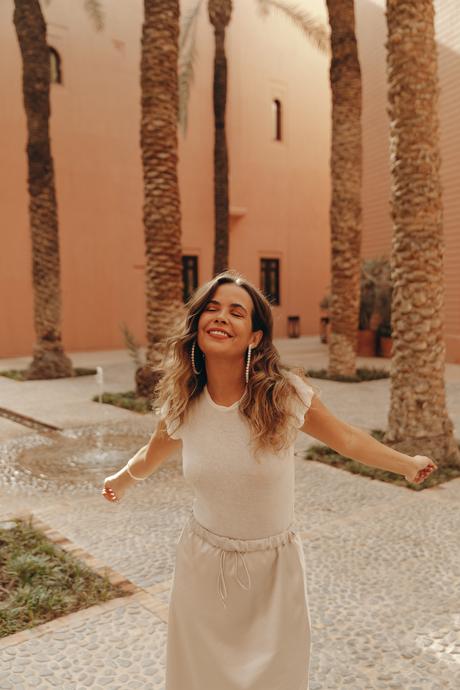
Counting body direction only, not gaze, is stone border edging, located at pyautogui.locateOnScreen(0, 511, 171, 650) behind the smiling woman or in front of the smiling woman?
behind

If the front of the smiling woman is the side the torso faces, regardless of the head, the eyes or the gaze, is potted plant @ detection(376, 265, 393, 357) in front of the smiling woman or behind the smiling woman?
behind

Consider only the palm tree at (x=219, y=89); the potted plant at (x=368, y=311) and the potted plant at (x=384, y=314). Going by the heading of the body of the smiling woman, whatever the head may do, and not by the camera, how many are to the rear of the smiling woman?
3

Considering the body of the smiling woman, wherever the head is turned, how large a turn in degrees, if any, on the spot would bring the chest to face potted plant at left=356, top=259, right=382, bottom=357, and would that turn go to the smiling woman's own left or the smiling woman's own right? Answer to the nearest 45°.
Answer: approximately 180°

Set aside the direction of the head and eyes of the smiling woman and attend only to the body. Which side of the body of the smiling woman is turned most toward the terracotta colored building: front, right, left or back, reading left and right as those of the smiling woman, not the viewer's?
back

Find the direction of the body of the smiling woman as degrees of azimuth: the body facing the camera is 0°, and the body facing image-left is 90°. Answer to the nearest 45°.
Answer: approximately 0°

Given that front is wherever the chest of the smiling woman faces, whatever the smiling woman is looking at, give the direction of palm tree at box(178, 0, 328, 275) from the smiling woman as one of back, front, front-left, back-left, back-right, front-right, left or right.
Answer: back
